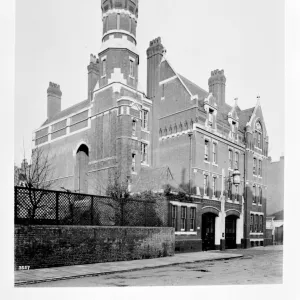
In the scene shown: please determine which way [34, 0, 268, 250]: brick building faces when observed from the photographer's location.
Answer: facing the viewer and to the right of the viewer
